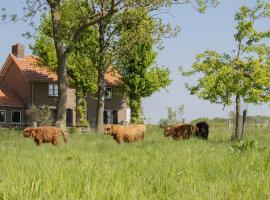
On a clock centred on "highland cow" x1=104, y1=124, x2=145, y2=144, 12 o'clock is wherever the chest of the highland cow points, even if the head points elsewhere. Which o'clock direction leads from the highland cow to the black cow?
The black cow is roughly at 5 o'clock from the highland cow.

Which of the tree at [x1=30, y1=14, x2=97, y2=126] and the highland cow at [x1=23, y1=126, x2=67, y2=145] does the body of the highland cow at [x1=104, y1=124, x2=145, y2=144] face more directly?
the highland cow

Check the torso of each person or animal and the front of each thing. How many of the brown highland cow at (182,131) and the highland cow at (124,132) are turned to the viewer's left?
2

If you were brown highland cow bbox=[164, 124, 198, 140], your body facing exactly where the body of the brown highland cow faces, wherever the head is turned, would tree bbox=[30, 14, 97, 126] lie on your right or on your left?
on your right

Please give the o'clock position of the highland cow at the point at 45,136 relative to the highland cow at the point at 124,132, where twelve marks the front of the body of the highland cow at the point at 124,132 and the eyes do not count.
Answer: the highland cow at the point at 45,136 is roughly at 11 o'clock from the highland cow at the point at 124,132.

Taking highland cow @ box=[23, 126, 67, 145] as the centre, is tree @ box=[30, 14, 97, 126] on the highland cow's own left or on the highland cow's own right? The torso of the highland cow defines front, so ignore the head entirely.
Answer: on the highland cow's own right

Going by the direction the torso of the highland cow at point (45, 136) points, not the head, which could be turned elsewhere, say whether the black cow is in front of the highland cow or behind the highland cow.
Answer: behind

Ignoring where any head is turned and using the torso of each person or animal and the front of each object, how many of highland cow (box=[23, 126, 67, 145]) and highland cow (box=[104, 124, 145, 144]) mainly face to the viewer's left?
2

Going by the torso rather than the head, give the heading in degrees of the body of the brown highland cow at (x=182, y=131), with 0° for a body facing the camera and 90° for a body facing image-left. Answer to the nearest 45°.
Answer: approximately 90°

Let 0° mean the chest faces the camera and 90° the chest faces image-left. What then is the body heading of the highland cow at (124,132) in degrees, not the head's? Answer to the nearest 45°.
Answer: approximately 90°

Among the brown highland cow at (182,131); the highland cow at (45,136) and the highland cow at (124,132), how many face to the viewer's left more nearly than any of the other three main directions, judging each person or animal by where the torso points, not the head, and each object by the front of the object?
3

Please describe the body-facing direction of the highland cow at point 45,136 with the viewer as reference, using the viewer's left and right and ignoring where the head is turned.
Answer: facing to the left of the viewer

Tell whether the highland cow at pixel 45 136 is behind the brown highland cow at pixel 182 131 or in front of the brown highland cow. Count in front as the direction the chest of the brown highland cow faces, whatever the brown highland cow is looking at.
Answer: in front
